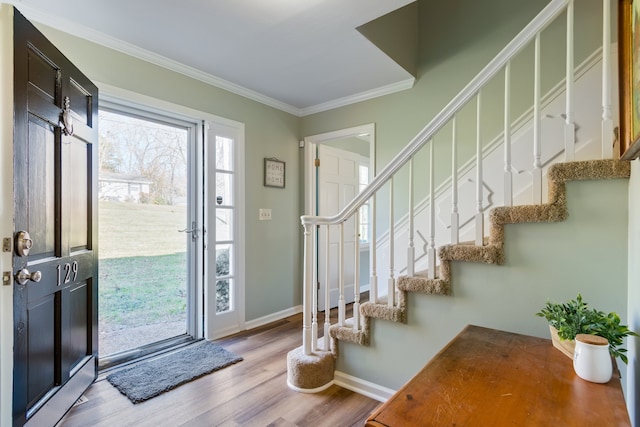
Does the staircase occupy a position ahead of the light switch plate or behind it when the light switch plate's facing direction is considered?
ahead

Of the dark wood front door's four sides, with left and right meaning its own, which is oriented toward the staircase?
front

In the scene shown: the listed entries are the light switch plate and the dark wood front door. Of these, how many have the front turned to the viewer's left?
0

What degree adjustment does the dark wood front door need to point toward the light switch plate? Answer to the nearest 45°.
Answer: approximately 90° to its left

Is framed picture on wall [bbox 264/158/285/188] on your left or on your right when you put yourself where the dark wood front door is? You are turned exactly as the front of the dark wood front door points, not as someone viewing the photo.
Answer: on your left

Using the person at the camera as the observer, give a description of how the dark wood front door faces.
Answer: facing the viewer and to the right of the viewer

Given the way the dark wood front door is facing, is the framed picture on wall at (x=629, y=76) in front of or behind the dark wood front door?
in front

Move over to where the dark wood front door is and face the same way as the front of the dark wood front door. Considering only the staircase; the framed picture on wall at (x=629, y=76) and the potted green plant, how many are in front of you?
3

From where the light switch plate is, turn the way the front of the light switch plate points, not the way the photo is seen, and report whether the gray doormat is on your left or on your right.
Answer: on your right

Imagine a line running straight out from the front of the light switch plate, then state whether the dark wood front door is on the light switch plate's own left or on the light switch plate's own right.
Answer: on the light switch plate's own right
